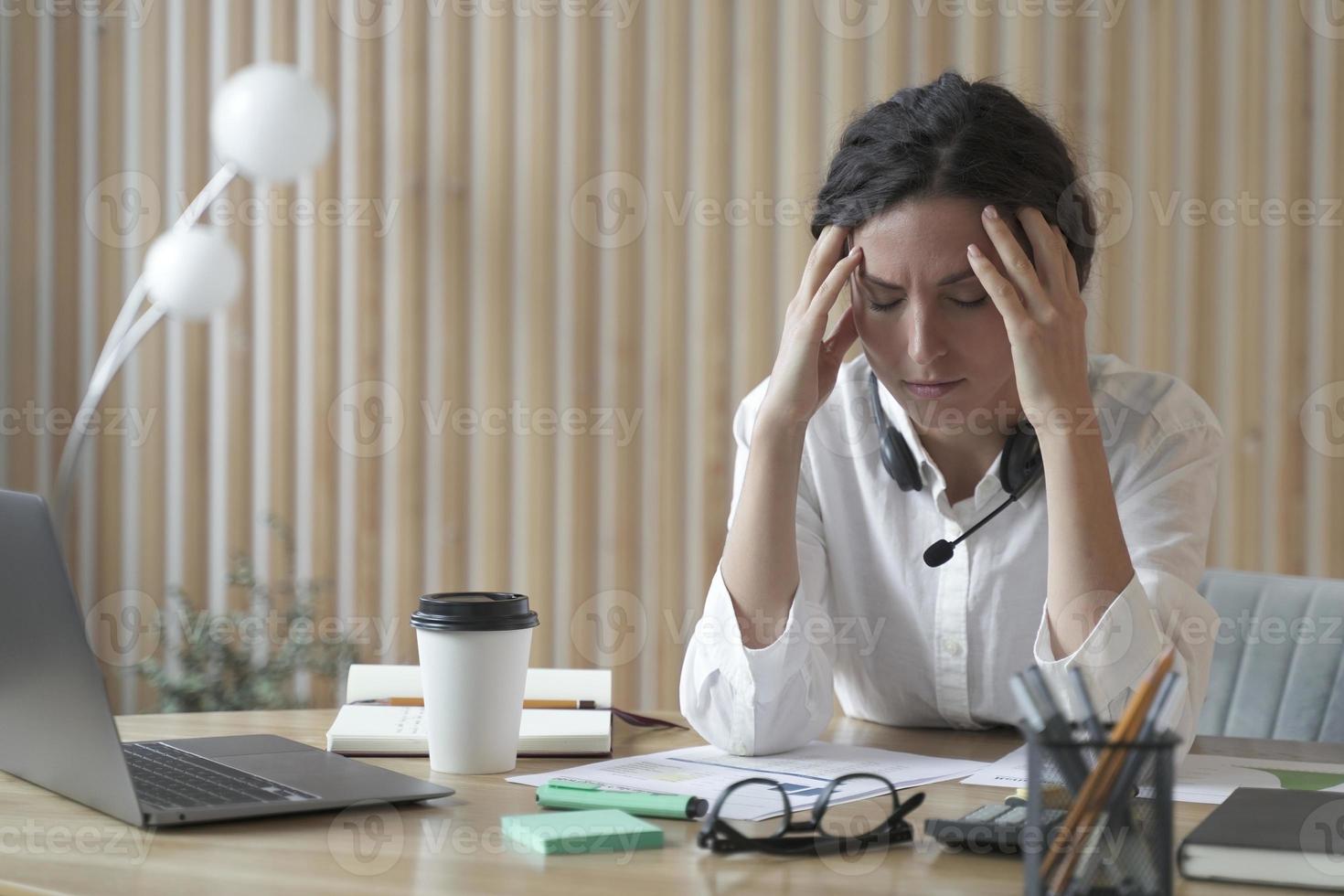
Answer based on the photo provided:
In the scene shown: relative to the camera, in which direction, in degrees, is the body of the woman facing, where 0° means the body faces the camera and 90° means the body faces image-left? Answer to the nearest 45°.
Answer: approximately 0°

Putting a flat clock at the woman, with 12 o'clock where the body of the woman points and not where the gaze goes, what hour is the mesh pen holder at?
The mesh pen holder is roughly at 12 o'clock from the woman.

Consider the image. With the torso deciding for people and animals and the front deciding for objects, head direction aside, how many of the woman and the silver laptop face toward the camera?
1
